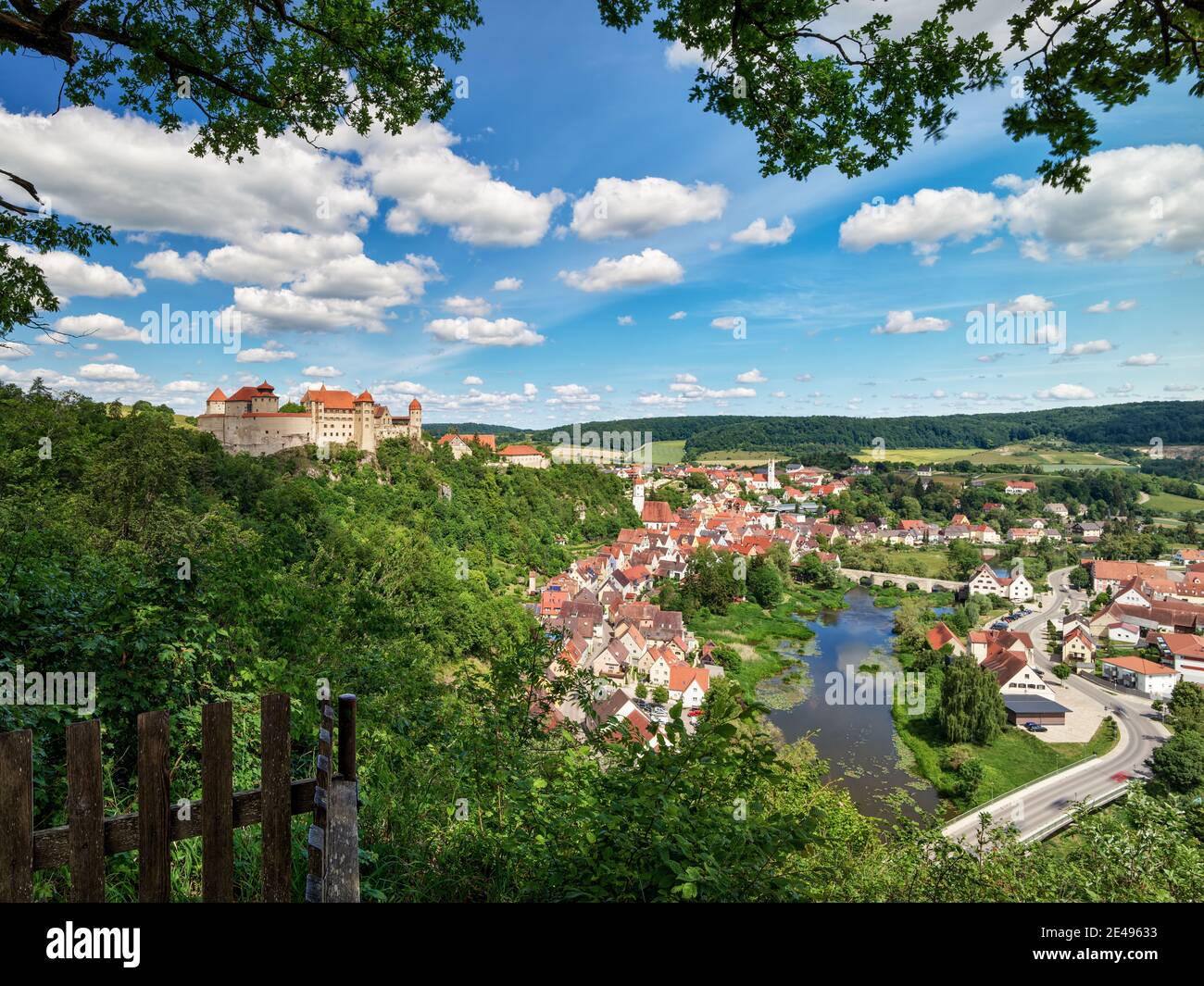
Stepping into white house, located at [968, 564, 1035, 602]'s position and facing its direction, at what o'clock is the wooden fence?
The wooden fence is roughly at 12 o'clock from the white house.

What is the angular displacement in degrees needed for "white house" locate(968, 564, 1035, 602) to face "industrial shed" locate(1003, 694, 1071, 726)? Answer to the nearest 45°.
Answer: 0° — it already faces it

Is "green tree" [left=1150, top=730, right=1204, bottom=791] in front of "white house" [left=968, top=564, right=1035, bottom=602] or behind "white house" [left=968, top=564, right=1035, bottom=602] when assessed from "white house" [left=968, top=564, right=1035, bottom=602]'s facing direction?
in front

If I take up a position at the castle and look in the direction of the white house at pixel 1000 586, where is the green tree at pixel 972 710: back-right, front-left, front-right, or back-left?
front-right

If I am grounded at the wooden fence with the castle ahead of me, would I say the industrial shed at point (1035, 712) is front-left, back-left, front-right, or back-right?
front-right

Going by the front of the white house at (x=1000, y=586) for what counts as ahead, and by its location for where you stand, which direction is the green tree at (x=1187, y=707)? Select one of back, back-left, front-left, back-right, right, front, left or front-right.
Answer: front

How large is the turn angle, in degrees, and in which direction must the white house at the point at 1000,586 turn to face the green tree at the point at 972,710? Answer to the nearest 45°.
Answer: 0° — it already faces it

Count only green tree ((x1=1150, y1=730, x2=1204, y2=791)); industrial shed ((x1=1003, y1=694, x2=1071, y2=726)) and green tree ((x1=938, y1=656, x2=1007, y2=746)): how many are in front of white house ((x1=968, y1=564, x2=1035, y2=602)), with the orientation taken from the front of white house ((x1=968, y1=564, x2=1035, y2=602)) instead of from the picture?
3

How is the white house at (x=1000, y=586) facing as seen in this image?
toward the camera

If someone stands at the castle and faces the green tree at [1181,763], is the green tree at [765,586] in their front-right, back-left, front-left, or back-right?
front-left

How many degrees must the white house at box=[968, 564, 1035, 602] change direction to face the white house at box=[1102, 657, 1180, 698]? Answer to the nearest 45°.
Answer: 0° — it already faces it
